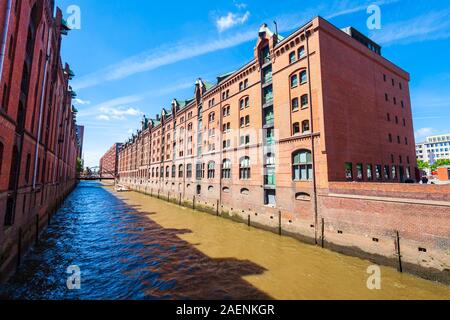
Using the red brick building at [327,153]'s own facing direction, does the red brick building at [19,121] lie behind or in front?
in front

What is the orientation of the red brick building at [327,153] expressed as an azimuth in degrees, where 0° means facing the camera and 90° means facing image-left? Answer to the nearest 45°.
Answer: approximately 45°
